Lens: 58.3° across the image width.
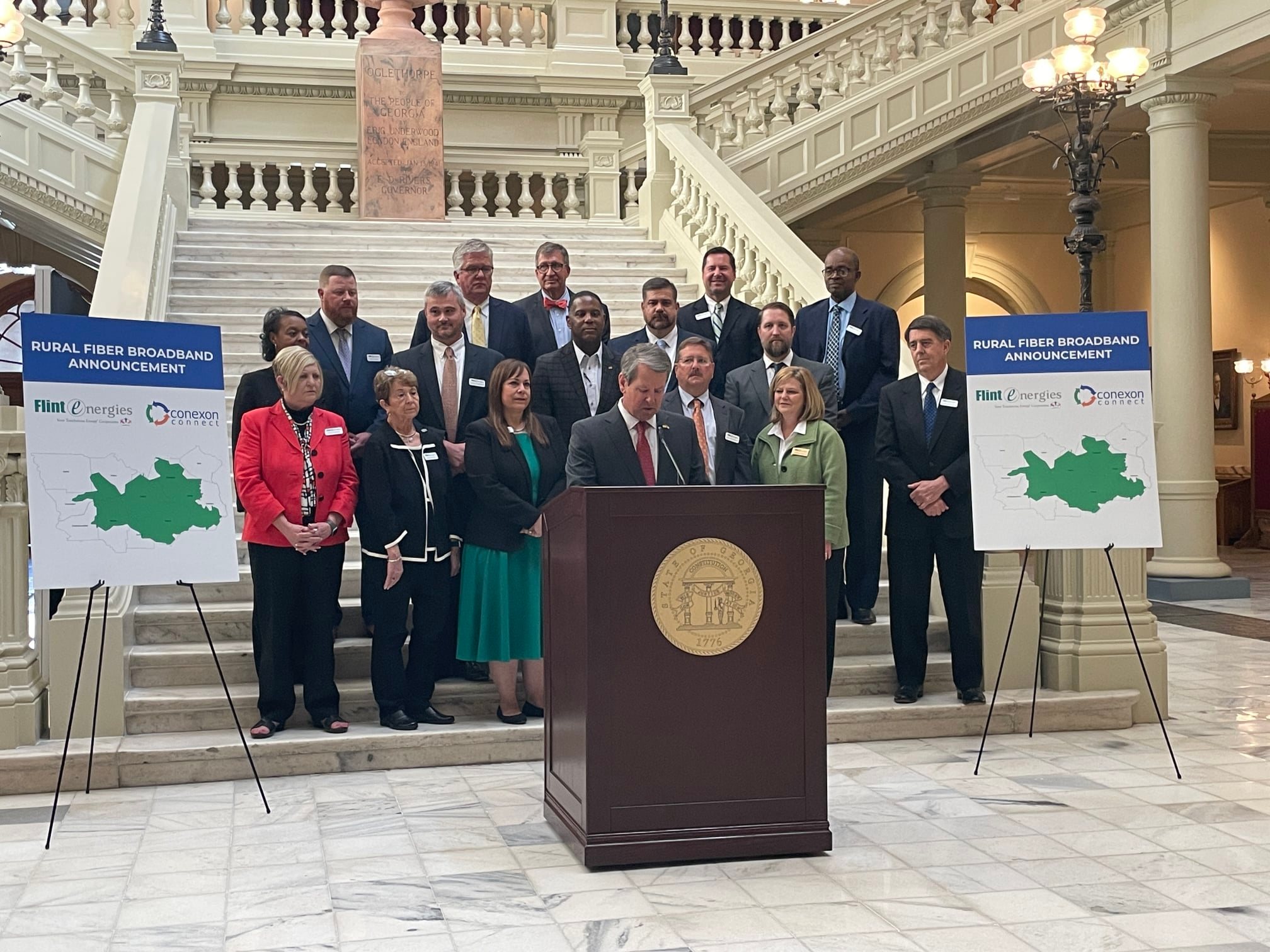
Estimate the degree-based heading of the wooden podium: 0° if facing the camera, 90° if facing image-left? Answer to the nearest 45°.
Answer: approximately 0°

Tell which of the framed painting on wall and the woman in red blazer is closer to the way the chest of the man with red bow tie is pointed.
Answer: the woman in red blazer

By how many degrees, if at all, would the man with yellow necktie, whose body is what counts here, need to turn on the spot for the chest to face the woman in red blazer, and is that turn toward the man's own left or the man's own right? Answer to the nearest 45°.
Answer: approximately 45° to the man's own right

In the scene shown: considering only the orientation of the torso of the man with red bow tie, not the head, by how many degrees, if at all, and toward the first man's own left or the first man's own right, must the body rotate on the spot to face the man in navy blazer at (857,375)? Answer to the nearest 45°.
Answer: approximately 90° to the first man's own left

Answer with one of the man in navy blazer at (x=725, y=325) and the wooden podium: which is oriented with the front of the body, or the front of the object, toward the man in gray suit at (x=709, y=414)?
the man in navy blazer

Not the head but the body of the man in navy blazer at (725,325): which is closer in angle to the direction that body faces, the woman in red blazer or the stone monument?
the woman in red blazer

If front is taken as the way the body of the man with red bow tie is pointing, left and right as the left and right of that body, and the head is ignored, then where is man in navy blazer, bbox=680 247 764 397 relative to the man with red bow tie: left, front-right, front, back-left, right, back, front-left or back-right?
left

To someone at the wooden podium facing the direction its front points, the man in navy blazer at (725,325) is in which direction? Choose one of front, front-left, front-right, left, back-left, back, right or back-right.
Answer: back

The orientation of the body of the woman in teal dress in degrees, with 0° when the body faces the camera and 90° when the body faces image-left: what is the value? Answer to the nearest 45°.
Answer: approximately 315°

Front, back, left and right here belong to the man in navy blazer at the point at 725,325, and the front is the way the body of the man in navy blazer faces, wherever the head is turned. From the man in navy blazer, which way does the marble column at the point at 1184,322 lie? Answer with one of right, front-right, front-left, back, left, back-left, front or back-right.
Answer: back-left

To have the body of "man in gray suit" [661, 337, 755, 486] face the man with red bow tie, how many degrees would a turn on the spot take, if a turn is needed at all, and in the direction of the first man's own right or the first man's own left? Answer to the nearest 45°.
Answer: approximately 135° to the first man's own right

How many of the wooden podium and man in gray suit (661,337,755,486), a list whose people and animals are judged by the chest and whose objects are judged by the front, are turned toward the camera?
2
